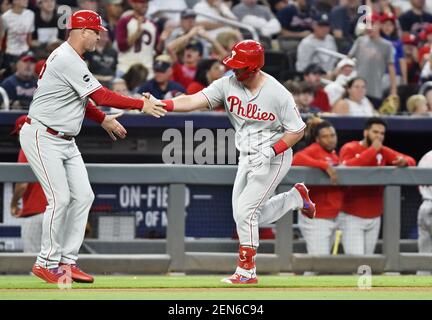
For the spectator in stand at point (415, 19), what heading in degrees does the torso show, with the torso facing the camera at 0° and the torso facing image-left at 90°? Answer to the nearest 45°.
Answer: approximately 0°

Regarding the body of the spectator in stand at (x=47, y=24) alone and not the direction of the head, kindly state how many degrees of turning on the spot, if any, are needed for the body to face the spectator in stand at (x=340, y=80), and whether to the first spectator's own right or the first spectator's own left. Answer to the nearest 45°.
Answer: approximately 90° to the first spectator's own left

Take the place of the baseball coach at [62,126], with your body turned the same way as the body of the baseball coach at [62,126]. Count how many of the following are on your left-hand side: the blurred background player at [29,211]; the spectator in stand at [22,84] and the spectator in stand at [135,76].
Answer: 3

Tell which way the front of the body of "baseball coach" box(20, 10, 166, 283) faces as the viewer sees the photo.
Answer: to the viewer's right
